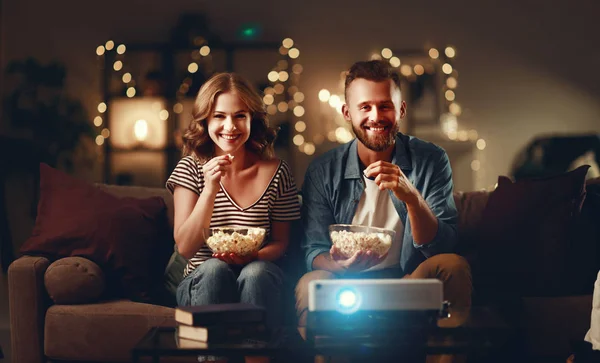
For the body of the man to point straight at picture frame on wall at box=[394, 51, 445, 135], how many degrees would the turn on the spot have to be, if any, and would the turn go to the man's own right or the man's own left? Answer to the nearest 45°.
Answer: approximately 180°

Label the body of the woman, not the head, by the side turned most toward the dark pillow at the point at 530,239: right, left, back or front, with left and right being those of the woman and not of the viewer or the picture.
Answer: left

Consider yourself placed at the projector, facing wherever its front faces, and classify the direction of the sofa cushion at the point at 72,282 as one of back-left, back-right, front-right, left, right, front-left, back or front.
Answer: back-right

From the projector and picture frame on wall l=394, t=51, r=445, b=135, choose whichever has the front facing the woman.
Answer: the picture frame on wall

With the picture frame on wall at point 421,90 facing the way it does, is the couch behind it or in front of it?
in front

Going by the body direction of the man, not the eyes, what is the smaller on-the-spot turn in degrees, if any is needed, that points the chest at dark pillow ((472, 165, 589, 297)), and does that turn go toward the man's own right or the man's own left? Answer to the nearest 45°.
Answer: approximately 135° to the man's own left

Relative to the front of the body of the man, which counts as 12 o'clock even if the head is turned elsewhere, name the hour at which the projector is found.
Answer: The projector is roughly at 12 o'clock from the man.

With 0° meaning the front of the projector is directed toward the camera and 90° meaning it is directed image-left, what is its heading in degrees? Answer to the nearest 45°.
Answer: approximately 0°

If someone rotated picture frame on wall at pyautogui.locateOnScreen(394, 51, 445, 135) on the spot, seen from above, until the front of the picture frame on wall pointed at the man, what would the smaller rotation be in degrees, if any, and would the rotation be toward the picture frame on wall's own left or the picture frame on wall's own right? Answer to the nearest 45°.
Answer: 0° — it already faces them

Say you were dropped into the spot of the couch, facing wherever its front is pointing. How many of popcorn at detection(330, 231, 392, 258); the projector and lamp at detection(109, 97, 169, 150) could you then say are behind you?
1
